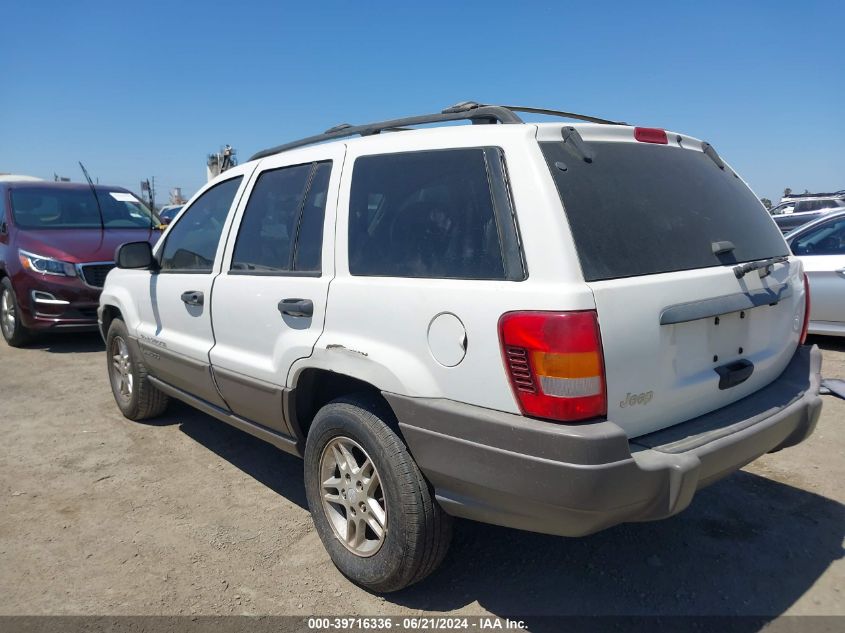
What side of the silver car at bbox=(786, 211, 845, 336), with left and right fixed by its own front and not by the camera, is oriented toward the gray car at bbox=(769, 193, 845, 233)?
right

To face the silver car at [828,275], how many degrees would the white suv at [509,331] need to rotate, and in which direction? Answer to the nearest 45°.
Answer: approximately 90° to its right

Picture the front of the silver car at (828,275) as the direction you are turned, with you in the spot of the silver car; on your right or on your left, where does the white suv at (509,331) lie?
on your left

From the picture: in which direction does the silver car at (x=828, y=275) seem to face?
to the viewer's left

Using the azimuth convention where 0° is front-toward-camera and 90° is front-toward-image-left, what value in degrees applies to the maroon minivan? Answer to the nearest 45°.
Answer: approximately 315°

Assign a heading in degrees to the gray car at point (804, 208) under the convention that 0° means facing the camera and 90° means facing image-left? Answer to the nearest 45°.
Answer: approximately 90°
